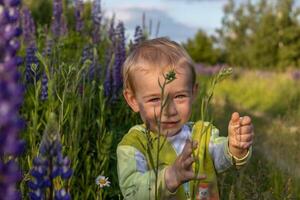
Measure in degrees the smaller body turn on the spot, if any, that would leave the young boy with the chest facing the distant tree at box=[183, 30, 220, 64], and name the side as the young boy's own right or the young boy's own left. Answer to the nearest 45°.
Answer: approximately 135° to the young boy's own left

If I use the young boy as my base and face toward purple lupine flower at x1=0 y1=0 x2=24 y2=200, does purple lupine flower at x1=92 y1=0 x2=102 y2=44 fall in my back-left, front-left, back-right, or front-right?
back-right

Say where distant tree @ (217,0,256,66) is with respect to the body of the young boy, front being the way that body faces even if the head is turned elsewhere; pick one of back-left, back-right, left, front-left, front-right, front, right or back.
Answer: back-left

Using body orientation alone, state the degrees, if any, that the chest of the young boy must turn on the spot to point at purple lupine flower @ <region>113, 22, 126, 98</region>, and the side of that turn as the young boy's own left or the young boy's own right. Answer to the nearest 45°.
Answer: approximately 135° to the young boy's own left

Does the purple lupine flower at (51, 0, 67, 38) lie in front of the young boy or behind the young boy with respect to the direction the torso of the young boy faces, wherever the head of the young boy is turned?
behind

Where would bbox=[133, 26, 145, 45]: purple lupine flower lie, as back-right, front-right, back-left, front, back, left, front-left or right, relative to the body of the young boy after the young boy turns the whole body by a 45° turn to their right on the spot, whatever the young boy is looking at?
back

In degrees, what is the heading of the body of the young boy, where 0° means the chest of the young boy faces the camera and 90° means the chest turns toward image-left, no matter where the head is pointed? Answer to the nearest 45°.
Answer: approximately 315°

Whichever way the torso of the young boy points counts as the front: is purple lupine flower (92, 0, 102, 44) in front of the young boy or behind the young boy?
behind

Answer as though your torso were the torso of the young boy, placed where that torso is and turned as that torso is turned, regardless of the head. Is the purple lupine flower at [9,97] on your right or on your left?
on your right

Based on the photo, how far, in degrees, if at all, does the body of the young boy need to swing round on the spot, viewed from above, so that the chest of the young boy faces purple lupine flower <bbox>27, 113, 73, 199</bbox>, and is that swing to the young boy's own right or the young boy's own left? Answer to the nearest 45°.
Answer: approximately 45° to the young boy's own right

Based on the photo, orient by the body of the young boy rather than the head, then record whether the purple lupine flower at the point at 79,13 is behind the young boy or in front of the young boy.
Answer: behind

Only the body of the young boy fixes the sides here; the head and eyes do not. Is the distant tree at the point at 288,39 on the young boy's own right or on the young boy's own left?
on the young boy's own left

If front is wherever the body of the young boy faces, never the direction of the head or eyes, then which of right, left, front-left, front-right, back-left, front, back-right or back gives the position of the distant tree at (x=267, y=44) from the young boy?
back-left
